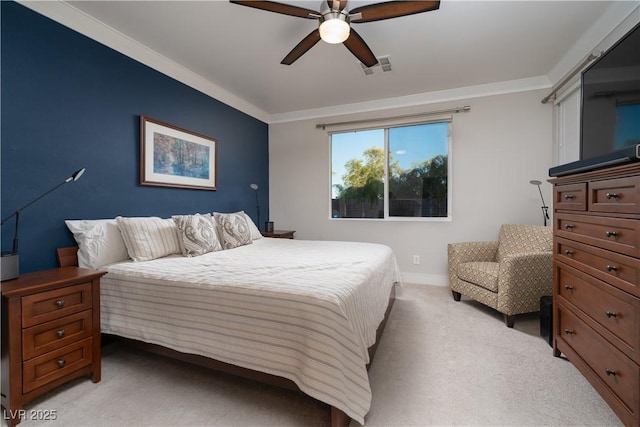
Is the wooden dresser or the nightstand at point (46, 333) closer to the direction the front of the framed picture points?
the wooden dresser

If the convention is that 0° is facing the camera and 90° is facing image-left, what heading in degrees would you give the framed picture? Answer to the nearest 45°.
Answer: approximately 315°

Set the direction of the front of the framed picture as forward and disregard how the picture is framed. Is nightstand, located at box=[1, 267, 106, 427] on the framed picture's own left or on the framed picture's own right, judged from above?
on the framed picture's own right

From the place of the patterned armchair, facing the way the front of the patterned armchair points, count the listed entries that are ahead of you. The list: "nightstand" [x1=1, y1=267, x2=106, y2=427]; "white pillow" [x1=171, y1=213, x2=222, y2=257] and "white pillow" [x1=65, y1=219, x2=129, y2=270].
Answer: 3

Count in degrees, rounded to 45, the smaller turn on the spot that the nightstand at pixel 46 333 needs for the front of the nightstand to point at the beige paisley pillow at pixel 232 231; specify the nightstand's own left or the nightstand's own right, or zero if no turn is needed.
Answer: approximately 90° to the nightstand's own left

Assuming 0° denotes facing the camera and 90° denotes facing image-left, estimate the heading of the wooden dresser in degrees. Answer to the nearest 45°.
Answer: approximately 45°

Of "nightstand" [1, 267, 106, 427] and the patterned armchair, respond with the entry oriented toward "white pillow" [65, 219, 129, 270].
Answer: the patterned armchair

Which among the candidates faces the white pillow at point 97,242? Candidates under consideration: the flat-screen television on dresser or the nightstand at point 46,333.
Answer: the flat-screen television on dresser

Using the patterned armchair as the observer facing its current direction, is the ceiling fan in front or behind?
in front

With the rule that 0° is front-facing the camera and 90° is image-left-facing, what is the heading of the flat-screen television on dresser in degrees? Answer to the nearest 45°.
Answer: approximately 45°

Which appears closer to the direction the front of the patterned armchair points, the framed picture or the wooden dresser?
the framed picture

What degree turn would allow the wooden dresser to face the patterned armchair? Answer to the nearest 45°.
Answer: approximately 90° to its right

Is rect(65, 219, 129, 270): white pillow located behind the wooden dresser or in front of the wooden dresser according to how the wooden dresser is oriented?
in front

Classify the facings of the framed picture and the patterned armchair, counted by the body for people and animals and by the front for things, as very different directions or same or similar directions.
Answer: very different directions
